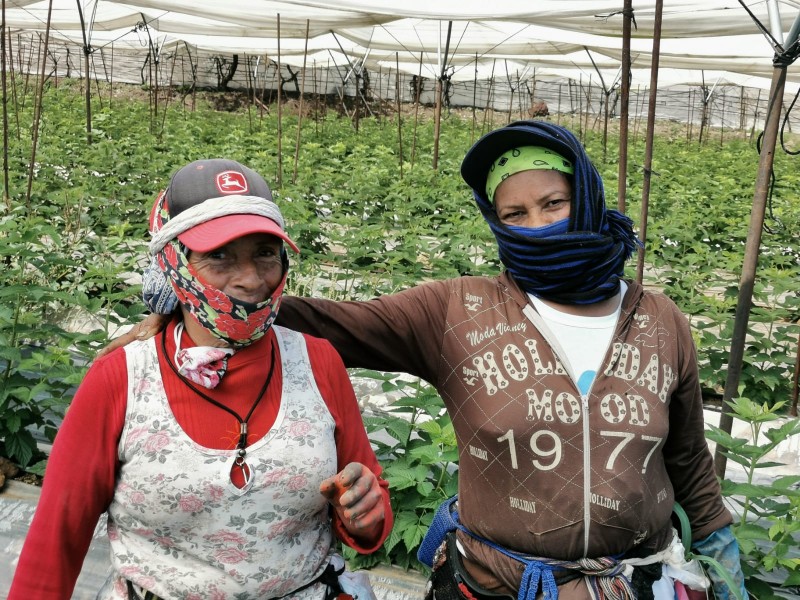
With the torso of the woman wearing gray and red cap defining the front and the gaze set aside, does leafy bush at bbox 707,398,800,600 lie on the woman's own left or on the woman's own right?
on the woman's own left

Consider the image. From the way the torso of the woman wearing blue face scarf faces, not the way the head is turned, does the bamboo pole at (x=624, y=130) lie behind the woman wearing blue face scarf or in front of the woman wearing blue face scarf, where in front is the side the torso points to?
behind

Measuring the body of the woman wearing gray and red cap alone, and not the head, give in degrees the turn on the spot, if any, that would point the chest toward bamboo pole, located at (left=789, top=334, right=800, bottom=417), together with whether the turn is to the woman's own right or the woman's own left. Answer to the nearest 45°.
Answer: approximately 135° to the woman's own left

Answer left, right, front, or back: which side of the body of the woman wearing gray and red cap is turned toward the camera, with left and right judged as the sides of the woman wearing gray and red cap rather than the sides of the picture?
front

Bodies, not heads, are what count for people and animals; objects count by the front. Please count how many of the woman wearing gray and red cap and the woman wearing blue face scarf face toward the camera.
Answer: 2

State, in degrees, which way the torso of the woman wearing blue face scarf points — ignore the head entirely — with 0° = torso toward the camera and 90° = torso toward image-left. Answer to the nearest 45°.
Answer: approximately 0°
